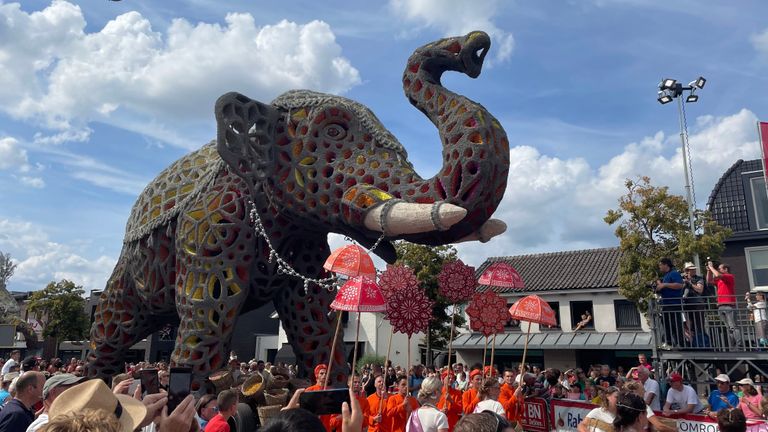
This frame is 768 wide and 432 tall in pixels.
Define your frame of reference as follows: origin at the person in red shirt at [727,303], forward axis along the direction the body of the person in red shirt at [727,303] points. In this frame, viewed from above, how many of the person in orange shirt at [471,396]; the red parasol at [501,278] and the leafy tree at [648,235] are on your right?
1

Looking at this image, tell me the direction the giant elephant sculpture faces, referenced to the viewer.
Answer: facing the viewer and to the right of the viewer

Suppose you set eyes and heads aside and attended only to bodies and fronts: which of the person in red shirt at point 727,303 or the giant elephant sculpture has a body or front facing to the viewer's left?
the person in red shirt

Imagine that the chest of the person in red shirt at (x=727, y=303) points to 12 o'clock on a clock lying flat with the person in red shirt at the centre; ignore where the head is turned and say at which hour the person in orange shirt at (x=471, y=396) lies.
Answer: The person in orange shirt is roughly at 10 o'clock from the person in red shirt.

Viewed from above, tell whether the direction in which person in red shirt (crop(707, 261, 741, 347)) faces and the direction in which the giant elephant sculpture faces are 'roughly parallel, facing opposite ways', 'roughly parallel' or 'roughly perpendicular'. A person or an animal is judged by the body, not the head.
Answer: roughly parallel, facing opposite ways

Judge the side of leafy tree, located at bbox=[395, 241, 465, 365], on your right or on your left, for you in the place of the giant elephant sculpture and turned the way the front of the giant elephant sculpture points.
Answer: on your left

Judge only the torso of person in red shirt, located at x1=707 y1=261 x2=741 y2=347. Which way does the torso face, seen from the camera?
to the viewer's left

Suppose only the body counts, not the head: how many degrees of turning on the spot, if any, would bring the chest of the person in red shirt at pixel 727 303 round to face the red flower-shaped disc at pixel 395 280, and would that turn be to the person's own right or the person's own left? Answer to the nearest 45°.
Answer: approximately 45° to the person's own left

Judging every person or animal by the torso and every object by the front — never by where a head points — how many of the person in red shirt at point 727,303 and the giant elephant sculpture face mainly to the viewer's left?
1
